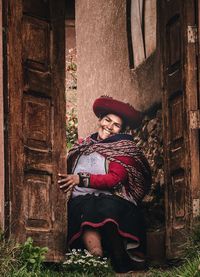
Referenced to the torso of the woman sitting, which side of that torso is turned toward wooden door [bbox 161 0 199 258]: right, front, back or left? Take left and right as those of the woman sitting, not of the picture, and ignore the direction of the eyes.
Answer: left

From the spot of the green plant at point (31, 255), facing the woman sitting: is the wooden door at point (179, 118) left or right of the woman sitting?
right

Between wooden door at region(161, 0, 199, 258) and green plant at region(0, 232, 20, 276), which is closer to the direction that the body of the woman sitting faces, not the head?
the green plant

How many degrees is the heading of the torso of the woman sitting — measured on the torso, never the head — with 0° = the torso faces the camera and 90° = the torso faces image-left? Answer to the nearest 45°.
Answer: approximately 45°
